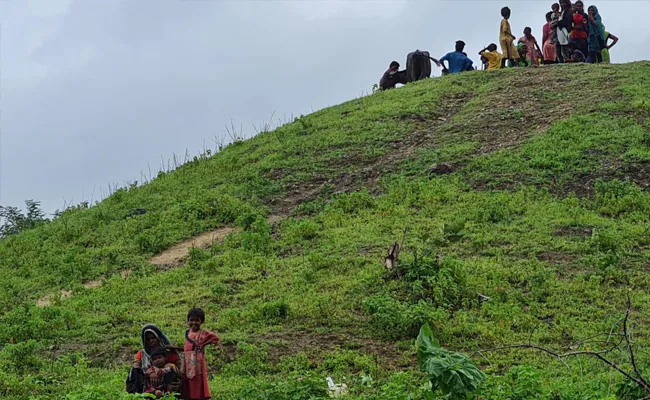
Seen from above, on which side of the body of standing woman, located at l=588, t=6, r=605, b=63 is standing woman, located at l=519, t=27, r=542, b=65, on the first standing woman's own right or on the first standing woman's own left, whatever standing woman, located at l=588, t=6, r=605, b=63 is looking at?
on the first standing woman's own right

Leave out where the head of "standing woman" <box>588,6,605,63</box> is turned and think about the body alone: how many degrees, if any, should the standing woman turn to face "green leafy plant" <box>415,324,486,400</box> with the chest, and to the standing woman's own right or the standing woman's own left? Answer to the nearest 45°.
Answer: approximately 45° to the standing woman's own left

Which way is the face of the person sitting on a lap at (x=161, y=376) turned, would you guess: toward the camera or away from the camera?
toward the camera

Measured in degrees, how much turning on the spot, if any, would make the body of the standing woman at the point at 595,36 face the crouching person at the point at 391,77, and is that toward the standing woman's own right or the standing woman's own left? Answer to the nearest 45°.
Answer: approximately 45° to the standing woman's own right

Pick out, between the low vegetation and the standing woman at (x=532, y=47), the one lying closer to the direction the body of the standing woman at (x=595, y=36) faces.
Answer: the low vegetation

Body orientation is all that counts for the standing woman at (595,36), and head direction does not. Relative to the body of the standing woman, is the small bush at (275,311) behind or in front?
in front

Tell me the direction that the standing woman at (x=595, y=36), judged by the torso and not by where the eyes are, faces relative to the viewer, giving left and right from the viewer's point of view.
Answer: facing the viewer and to the left of the viewer

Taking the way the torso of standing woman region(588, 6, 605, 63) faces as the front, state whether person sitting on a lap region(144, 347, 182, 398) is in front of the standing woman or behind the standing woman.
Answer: in front
